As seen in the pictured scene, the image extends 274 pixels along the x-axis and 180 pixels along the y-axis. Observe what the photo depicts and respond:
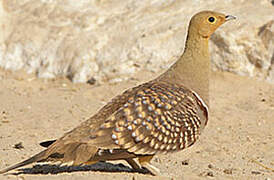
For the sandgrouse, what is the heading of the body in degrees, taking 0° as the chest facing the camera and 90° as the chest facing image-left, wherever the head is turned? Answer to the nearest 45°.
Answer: approximately 270°

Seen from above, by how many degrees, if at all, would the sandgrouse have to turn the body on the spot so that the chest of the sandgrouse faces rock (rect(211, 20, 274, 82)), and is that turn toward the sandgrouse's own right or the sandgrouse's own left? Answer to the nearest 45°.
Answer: approximately 45° to the sandgrouse's own left
